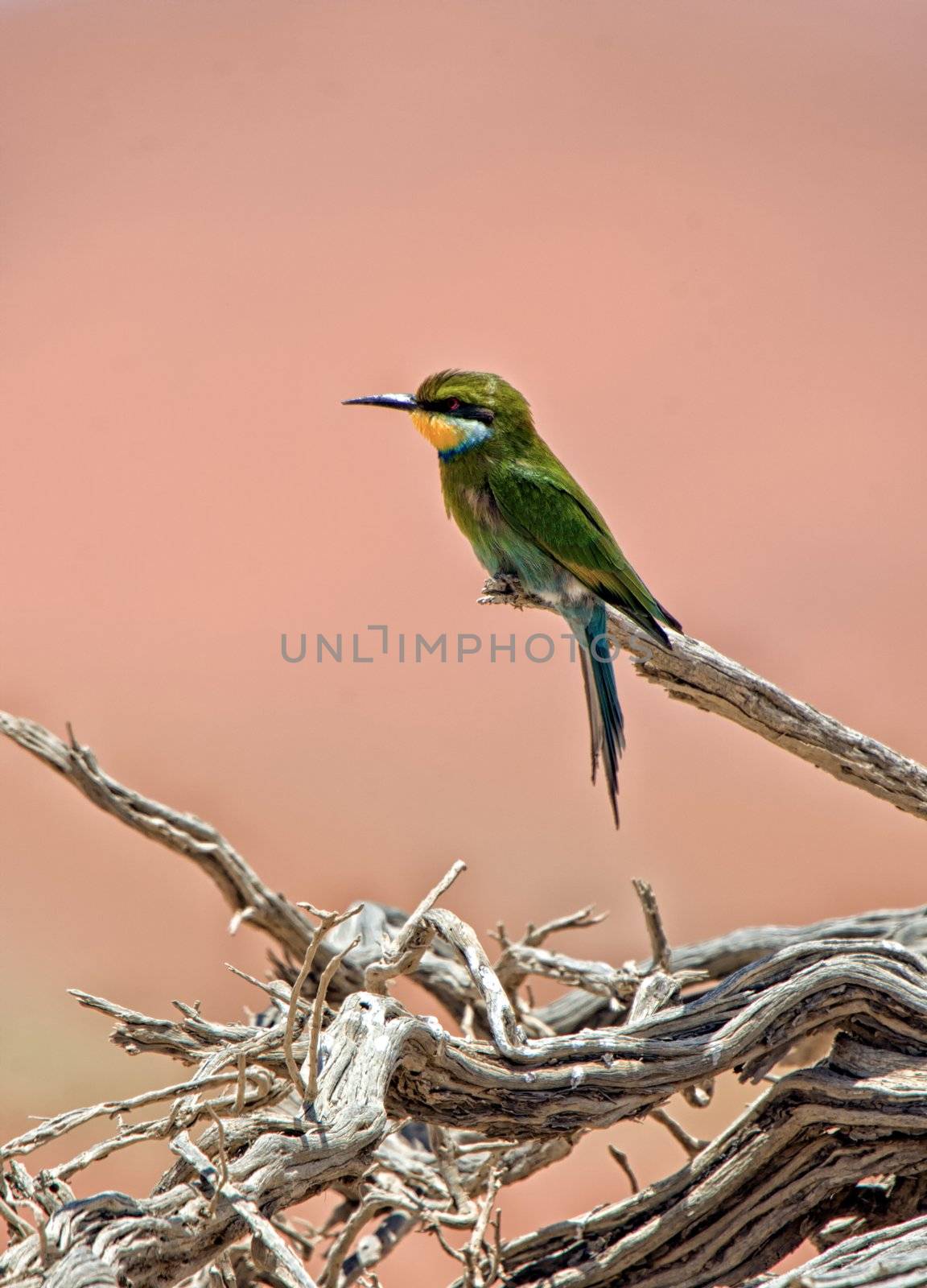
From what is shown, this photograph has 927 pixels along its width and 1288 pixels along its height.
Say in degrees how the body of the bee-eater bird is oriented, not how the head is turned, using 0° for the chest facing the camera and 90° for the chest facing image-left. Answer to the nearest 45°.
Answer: approximately 90°
